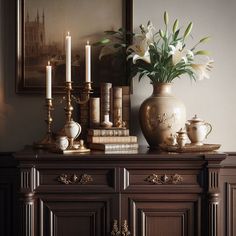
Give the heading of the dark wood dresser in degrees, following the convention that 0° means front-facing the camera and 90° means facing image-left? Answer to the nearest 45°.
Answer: approximately 0°

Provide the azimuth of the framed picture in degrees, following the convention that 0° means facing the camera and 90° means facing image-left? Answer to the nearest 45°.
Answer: approximately 0°

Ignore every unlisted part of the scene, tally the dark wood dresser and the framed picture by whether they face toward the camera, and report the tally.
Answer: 2
